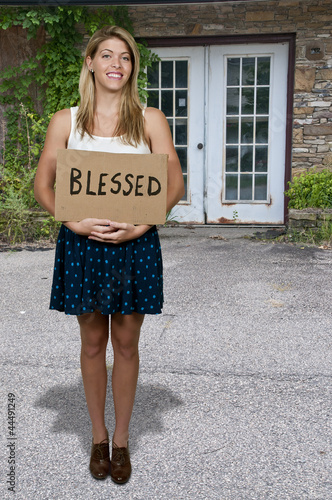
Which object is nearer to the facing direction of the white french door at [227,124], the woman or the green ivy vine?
the woman

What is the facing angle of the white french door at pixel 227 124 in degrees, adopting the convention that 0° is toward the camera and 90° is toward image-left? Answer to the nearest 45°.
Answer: approximately 0°

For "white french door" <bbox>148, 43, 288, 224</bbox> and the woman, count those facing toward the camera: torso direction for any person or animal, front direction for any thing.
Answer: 2

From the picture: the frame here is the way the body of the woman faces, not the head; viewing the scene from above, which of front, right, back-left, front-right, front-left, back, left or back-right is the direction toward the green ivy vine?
back

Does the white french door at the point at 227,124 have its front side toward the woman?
yes

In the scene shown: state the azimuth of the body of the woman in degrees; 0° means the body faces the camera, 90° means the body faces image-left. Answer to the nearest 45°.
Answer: approximately 0°

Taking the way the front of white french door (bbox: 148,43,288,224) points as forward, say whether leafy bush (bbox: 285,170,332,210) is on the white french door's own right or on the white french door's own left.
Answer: on the white french door's own left

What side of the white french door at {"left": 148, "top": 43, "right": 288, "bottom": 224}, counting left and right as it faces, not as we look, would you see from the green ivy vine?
right

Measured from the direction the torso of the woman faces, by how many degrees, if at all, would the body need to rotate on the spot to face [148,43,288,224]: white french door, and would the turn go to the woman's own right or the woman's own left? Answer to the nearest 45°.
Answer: approximately 180°
